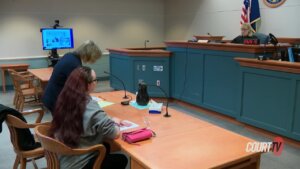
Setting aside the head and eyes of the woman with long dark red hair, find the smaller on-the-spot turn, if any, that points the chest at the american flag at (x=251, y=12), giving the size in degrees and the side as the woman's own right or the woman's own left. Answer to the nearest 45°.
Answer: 0° — they already face it

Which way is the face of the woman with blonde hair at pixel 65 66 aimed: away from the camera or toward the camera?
away from the camera

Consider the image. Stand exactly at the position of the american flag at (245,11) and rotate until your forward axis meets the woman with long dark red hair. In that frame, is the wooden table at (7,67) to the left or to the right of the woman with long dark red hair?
right

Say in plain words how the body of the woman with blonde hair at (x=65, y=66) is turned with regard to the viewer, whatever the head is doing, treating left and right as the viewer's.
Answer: facing away from the viewer and to the right of the viewer

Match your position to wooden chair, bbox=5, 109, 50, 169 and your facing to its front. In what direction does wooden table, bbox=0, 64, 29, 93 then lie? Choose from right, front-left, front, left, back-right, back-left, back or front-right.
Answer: left

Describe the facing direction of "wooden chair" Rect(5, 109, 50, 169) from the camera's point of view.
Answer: facing to the right of the viewer

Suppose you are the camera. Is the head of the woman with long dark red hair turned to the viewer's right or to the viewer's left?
to the viewer's right

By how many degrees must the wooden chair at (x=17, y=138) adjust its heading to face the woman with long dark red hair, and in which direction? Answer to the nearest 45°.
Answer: approximately 45° to its right

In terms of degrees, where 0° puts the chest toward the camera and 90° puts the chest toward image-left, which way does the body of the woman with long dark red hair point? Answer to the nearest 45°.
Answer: approximately 225°

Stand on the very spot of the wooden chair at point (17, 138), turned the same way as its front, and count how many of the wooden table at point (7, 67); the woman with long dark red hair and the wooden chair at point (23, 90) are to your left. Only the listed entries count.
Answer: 2

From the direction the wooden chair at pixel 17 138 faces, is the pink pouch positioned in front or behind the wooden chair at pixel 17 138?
in front

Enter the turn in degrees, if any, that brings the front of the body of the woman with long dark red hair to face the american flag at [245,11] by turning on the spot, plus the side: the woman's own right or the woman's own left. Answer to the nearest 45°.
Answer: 0° — they already face it
